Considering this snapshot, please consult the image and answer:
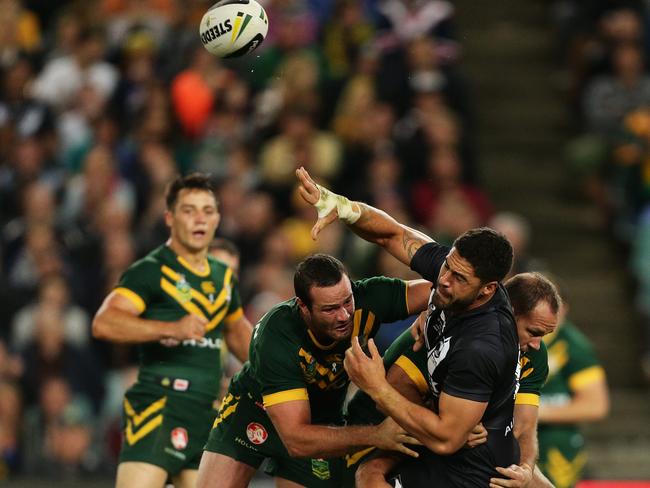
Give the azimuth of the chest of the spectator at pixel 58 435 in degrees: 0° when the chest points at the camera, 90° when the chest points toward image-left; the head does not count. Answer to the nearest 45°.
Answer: approximately 0°

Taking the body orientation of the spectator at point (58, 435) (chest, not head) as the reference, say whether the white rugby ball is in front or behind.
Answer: in front

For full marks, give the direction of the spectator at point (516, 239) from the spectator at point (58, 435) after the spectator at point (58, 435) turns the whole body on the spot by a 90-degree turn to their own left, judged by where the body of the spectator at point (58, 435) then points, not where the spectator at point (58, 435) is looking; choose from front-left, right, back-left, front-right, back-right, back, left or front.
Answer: front
